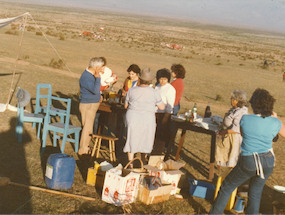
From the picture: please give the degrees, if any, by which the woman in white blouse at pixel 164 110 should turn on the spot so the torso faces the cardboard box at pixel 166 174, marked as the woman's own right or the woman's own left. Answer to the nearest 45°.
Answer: approximately 45° to the woman's own left

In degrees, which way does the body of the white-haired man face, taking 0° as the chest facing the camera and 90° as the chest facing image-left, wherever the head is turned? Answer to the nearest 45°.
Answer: approximately 270°

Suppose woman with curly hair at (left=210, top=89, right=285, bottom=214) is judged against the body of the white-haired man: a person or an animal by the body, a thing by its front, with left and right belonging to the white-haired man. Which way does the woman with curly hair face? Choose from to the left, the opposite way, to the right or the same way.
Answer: to the left

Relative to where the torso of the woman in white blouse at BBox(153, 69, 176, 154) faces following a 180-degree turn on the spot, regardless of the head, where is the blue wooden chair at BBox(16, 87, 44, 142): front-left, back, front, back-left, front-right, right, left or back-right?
back-left

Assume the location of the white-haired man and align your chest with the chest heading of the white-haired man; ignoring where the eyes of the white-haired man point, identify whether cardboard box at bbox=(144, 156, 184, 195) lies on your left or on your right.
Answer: on your right

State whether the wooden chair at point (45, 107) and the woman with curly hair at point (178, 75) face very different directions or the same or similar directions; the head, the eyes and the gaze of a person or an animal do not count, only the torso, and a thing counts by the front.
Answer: very different directions

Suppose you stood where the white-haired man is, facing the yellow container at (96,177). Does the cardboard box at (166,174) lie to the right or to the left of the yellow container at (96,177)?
left

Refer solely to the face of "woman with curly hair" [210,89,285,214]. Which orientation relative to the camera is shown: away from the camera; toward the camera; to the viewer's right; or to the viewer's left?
away from the camera

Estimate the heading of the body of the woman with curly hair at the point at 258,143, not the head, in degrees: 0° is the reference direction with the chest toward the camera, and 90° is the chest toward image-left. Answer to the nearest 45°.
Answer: approximately 180°

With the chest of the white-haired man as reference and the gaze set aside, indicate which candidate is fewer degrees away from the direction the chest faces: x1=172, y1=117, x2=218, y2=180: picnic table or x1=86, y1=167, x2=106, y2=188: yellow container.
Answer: the picnic table
